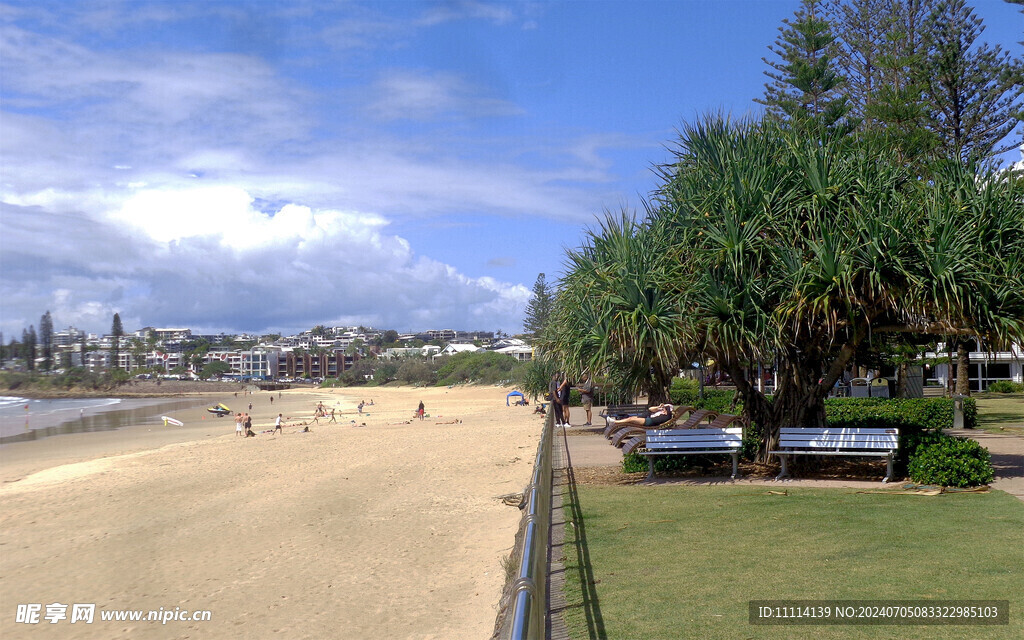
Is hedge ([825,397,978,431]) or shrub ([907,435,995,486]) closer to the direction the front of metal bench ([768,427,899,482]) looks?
the shrub

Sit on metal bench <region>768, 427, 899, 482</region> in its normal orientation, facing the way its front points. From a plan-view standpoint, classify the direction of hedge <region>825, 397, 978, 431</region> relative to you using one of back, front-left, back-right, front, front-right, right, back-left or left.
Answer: back

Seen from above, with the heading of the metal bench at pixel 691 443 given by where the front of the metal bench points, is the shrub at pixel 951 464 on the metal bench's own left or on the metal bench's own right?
on the metal bench's own left

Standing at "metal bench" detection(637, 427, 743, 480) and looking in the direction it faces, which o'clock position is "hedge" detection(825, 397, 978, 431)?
The hedge is roughly at 7 o'clock from the metal bench.

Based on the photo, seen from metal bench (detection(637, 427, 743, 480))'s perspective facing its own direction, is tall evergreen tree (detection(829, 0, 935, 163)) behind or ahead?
behind

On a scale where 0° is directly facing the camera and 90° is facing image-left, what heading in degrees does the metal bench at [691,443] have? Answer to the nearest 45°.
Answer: approximately 0°

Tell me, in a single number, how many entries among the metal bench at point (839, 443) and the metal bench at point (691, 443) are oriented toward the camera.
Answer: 2
